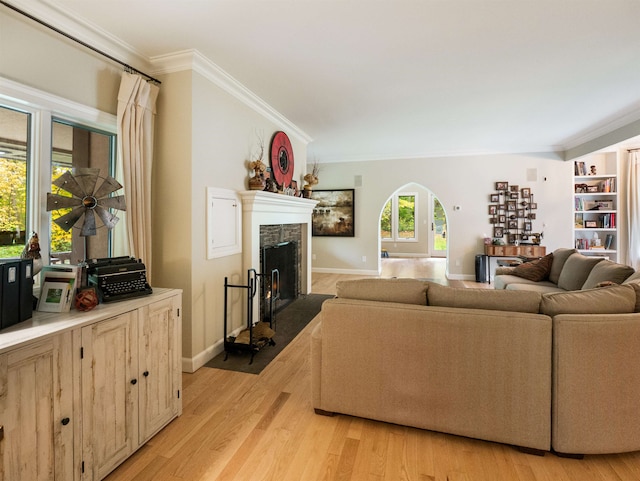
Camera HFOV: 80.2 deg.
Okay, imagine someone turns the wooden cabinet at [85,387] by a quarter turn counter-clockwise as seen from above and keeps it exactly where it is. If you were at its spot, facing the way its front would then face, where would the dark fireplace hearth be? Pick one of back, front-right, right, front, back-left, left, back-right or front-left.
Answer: front

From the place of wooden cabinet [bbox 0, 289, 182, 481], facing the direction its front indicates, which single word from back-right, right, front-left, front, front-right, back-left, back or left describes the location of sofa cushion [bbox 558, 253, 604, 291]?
front-left

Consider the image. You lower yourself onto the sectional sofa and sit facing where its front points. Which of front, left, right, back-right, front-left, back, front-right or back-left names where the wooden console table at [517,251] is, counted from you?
front

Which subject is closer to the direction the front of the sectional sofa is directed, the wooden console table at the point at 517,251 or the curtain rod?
the wooden console table

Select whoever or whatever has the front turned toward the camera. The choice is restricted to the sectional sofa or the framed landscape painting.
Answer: the framed landscape painting

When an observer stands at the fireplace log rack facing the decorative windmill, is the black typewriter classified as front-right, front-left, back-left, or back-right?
front-left

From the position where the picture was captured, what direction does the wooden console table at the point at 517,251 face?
facing the viewer

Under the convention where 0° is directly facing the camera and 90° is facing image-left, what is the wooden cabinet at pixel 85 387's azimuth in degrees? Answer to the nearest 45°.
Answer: approximately 315°

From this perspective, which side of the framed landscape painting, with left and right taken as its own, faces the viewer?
front

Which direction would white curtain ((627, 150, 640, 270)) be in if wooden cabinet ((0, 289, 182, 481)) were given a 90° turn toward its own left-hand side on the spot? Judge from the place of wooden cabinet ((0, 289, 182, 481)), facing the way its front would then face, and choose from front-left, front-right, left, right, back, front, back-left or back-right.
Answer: front-right

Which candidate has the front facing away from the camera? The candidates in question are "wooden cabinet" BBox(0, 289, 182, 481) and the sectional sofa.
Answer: the sectional sofa

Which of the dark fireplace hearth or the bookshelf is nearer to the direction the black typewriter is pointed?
the bookshelf

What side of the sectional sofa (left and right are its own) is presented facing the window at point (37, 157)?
left

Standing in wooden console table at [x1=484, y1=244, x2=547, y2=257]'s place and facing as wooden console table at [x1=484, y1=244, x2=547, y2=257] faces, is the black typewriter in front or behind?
in front

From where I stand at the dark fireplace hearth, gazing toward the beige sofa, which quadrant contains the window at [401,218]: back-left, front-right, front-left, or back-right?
front-left

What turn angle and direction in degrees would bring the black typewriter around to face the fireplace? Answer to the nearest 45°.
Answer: approximately 90° to its left
